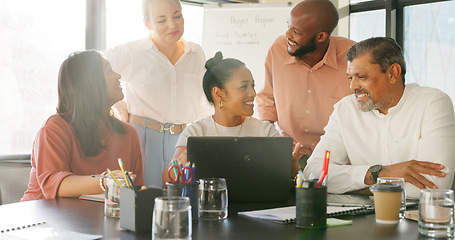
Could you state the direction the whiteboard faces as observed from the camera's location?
facing the viewer

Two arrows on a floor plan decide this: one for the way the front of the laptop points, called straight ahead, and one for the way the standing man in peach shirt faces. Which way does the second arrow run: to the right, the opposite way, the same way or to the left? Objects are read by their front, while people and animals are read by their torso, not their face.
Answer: the opposite way

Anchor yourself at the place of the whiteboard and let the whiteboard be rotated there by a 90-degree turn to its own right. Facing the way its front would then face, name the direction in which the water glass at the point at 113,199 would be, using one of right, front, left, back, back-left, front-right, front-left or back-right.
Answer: left

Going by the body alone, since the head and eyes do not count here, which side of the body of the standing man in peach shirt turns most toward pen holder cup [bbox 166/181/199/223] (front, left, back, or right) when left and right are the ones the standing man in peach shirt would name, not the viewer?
front

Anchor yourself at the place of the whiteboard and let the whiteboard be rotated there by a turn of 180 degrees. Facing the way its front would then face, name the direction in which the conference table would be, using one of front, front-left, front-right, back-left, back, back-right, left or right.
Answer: back

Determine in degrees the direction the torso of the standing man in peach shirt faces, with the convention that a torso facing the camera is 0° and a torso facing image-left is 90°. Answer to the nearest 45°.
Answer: approximately 0°

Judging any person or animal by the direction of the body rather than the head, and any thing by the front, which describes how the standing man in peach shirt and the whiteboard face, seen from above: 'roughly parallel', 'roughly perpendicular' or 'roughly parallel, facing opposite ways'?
roughly parallel

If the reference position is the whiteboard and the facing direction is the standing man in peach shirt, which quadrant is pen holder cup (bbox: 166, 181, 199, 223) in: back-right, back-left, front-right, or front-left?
front-right

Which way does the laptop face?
away from the camera

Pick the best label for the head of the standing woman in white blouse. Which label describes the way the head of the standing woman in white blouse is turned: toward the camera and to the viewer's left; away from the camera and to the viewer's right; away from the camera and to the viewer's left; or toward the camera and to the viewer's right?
toward the camera and to the viewer's right

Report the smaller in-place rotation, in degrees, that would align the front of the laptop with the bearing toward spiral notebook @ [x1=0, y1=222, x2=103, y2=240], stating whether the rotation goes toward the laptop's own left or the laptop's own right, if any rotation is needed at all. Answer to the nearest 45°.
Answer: approximately 135° to the laptop's own left

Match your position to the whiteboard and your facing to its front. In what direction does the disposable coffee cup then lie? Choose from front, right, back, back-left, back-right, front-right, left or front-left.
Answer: front

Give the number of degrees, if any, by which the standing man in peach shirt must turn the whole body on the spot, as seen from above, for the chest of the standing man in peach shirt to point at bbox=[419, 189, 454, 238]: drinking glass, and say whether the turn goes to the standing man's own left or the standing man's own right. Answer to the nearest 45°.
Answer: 0° — they already face it

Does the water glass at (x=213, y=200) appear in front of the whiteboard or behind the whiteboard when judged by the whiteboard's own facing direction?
in front

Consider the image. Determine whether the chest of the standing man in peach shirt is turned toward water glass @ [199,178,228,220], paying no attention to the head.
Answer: yes

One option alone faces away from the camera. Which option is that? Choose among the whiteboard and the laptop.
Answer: the laptop

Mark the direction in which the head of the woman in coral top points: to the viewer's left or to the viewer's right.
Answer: to the viewer's right

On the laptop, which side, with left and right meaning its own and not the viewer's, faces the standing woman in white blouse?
front
